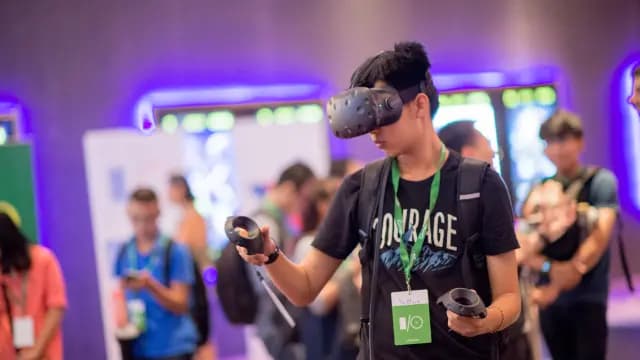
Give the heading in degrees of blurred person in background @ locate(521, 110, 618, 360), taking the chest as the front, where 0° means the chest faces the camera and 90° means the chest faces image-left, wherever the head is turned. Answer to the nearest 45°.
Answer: approximately 45°

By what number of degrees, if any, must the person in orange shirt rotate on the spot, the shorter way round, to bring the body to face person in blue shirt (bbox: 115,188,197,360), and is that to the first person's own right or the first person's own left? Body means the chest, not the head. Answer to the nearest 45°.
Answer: approximately 135° to the first person's own left

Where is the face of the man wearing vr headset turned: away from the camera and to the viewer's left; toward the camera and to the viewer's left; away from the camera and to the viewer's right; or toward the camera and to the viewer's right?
toward the camera and to the viewer's left

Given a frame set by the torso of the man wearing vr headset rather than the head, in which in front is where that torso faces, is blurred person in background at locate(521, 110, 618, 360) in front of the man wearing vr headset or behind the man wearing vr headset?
behind

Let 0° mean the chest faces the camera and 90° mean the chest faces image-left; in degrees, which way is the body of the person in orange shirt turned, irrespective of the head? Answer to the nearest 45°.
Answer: approximately 45°
